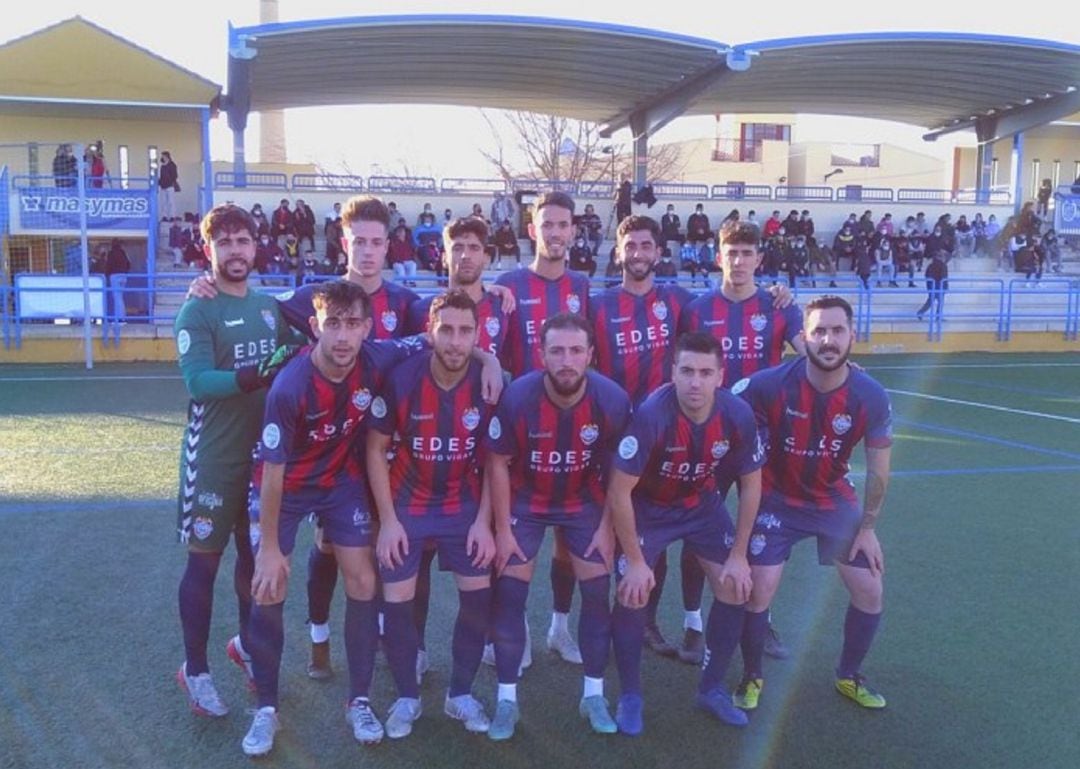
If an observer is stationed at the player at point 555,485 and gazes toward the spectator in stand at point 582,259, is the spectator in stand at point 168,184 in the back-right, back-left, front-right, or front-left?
front-left

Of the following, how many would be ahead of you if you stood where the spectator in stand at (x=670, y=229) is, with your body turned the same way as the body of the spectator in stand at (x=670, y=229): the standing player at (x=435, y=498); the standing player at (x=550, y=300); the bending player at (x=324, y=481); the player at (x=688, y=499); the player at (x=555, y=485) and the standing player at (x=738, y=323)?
6

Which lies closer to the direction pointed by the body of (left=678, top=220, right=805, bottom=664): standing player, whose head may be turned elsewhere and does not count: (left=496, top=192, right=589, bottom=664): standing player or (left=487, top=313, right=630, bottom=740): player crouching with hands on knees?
the player crouching with hands on knees

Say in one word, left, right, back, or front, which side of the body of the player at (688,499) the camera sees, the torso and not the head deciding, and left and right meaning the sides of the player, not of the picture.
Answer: front

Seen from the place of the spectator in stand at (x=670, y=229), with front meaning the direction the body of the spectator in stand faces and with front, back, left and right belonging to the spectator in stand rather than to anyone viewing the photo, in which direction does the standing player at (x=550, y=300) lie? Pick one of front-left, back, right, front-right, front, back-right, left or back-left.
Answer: front

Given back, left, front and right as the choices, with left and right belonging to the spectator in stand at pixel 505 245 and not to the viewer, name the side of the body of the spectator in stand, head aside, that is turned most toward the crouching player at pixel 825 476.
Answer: front

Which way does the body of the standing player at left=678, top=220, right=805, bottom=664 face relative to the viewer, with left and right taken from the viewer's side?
facing the viewer

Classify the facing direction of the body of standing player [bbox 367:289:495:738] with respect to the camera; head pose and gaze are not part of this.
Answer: toward the camera

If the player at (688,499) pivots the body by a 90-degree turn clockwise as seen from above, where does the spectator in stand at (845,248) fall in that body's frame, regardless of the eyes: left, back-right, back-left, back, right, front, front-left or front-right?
right

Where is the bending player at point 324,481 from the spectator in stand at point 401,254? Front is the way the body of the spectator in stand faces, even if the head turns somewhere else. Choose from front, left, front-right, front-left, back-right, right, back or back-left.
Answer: front

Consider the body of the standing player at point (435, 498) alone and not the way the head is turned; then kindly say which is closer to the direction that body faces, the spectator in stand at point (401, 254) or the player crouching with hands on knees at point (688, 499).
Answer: the player crouching with hands on knees

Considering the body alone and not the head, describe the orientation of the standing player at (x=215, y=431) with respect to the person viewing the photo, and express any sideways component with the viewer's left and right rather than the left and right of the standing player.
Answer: facing the viewer and to the right of the viewer
